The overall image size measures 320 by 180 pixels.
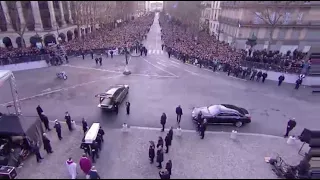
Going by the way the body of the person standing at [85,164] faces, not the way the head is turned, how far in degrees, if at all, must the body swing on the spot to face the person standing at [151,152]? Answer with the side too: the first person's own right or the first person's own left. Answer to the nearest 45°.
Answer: approximately 90° to the first person's own right

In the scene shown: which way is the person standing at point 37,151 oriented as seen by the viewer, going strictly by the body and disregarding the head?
to the viewer's right

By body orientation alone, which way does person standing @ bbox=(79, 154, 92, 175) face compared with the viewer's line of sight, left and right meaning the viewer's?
facing away from the viewer

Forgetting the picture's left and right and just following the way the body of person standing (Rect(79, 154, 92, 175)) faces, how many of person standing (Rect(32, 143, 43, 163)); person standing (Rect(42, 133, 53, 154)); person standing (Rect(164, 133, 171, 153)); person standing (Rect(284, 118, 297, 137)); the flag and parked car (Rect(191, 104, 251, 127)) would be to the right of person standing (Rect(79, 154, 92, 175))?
3

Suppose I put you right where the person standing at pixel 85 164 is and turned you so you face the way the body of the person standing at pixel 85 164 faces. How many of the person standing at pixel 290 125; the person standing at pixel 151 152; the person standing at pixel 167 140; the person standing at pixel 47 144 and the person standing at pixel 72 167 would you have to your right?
3

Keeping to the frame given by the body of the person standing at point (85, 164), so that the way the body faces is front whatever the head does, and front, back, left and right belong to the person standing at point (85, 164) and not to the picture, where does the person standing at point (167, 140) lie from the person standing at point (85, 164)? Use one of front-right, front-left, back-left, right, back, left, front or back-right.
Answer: right

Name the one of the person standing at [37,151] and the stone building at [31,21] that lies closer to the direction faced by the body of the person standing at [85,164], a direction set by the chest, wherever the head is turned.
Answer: the stone building

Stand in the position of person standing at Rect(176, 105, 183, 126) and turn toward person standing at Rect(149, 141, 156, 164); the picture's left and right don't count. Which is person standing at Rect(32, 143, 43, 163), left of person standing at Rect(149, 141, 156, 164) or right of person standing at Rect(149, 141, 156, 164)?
right

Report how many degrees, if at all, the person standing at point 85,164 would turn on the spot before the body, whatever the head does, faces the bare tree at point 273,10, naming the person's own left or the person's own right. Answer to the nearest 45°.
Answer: approximately 45° to the person's own right

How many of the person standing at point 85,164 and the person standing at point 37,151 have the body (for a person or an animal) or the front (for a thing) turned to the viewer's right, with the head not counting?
1

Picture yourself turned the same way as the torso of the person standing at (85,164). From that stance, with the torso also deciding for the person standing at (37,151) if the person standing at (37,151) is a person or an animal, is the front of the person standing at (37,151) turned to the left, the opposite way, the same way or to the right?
to the right
